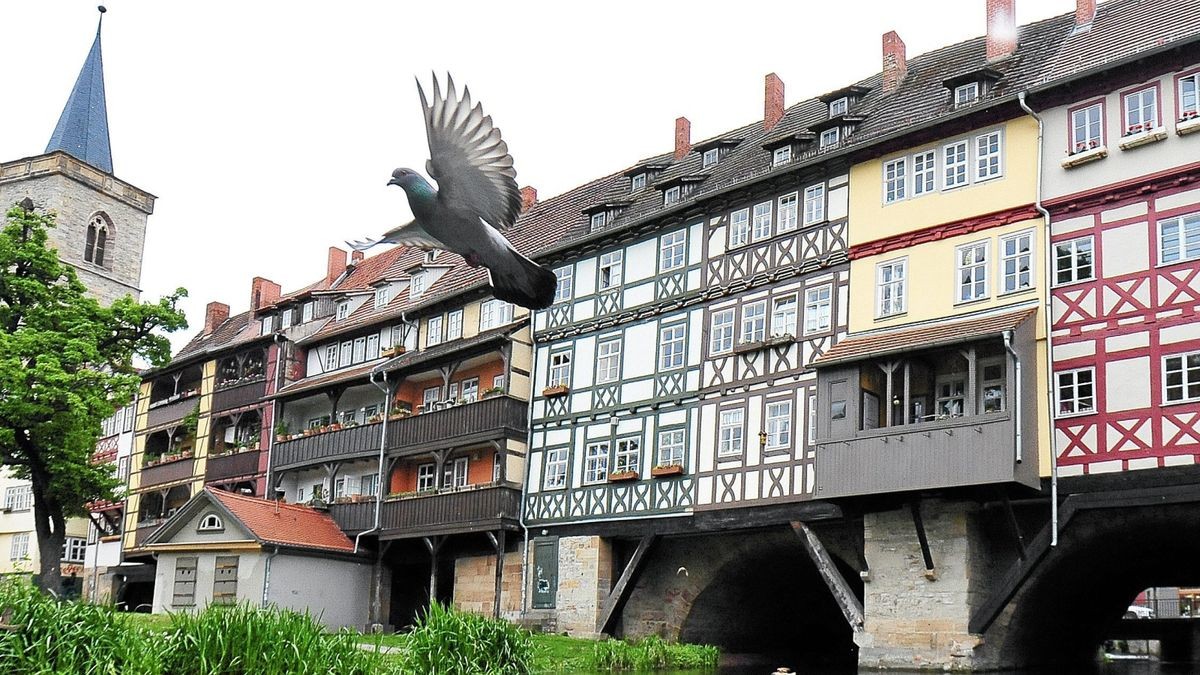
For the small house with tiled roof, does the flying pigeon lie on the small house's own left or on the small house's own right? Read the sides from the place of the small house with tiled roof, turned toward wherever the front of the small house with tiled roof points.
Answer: on the small house's own left

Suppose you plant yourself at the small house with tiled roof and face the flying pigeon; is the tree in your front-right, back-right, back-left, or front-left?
back-right

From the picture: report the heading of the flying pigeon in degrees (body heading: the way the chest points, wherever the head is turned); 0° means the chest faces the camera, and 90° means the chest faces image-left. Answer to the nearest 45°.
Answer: approximately 90°

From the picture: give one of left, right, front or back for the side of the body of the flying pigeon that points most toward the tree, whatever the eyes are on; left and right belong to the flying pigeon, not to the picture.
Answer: right

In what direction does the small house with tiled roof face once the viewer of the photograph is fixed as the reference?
facing the viewer and to the left of the viewer

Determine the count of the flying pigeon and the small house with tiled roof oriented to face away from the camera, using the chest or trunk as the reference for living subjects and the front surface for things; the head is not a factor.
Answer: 0
